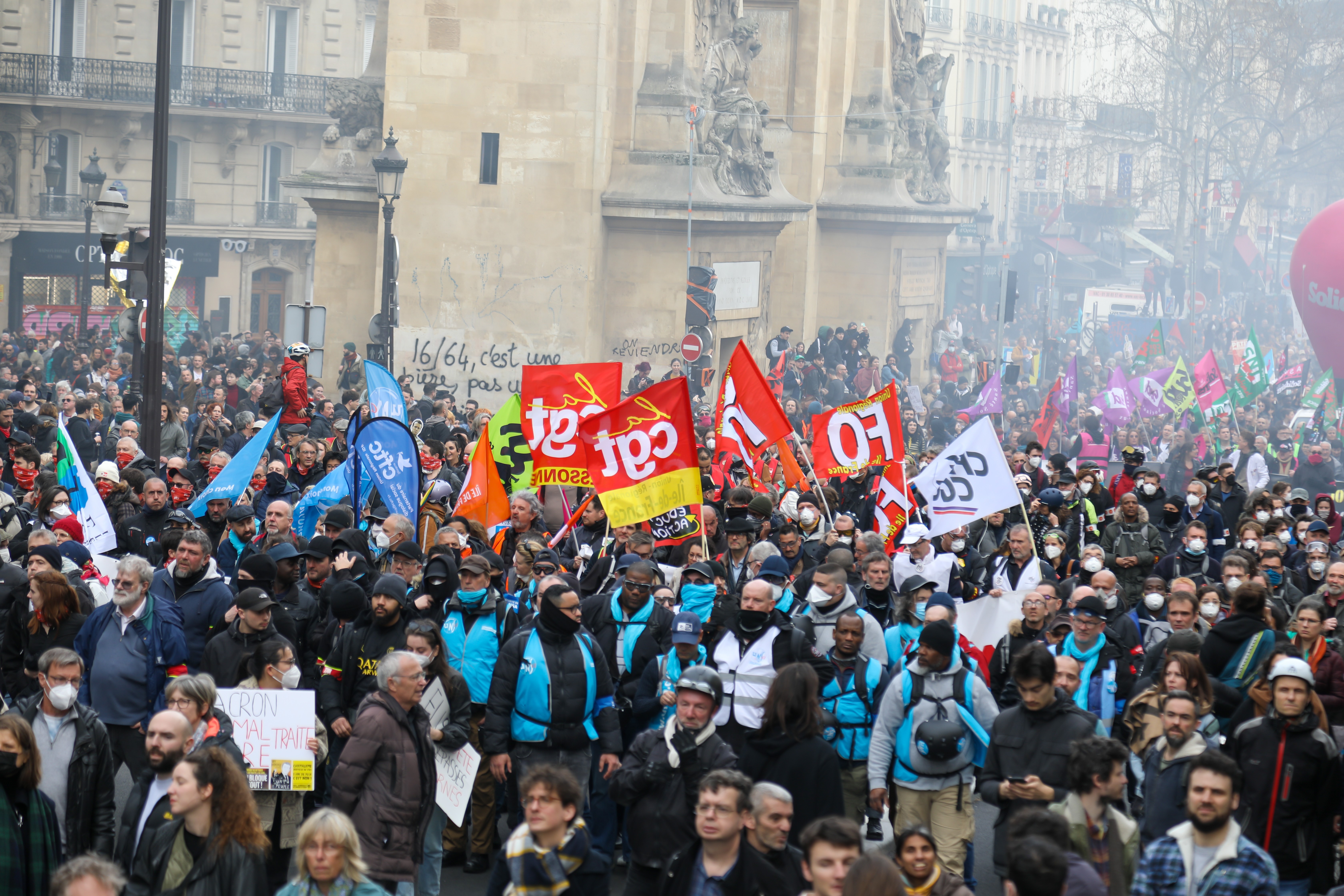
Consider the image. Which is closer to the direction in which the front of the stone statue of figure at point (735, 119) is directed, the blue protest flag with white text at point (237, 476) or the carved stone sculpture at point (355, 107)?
the blue protest flag with white text

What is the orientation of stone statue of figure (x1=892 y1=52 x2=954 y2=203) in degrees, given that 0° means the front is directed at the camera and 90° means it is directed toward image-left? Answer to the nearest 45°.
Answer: approximately 315°

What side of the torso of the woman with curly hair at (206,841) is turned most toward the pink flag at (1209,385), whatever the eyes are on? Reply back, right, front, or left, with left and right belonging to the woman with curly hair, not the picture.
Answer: back

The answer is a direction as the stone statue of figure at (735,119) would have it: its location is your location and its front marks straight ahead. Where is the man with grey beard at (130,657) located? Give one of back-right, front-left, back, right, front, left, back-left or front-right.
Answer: front-right

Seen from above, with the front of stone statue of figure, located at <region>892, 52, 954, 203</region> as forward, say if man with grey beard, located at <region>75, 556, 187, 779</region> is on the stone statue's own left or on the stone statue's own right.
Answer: on the stone statue's own right

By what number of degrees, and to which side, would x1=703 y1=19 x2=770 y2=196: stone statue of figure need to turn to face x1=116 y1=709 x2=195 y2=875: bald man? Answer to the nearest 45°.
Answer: approximately 45° to its right

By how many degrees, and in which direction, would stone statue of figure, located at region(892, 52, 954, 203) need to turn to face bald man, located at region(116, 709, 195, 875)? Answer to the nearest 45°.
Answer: approximately 45° to its right

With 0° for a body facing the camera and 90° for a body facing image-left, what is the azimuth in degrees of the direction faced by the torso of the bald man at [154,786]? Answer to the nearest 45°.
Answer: approximately 45°

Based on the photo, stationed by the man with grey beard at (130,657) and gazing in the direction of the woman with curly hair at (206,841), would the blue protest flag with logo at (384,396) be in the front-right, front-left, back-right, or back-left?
back-left

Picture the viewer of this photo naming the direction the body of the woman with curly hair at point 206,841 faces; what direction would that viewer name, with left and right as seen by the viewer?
facing the viewer and to the left of the viewer
